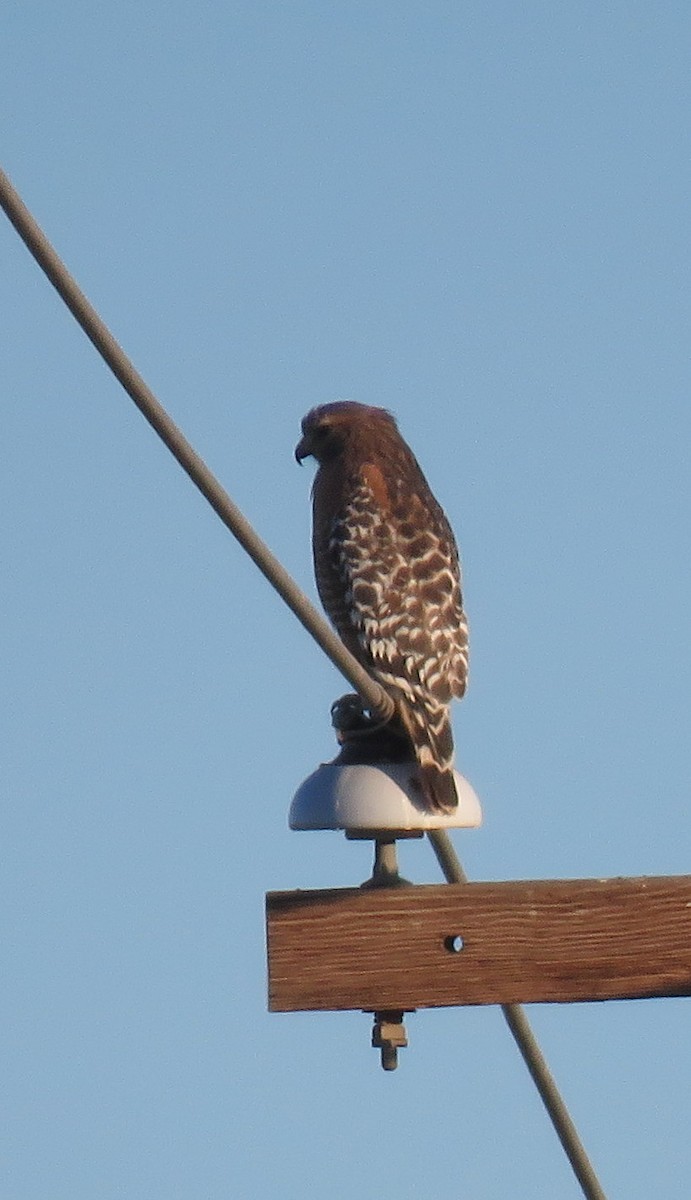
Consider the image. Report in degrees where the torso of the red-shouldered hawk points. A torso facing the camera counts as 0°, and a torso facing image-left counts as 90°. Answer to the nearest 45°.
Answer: approximately 135°

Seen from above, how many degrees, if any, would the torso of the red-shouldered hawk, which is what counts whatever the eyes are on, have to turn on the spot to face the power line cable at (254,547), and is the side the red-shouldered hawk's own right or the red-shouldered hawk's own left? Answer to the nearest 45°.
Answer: approximately 135° to the red-shouldered hawk's own left
